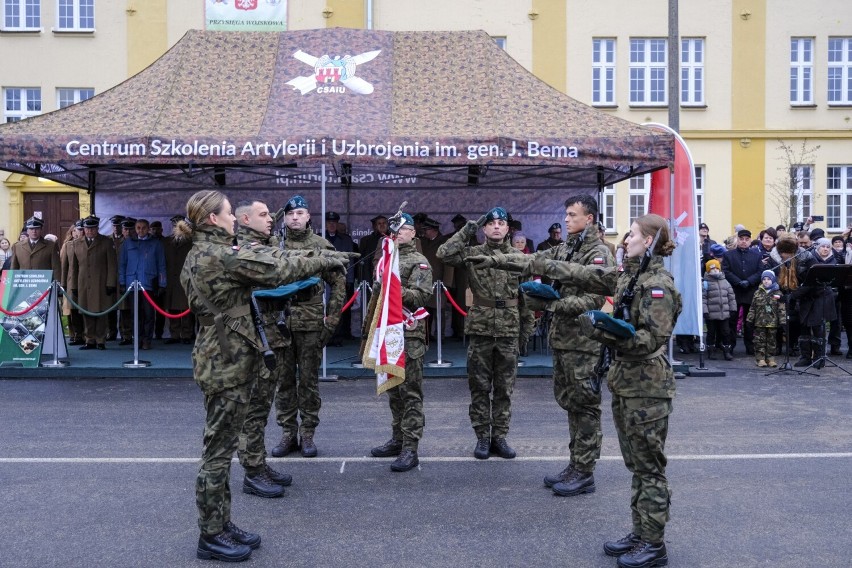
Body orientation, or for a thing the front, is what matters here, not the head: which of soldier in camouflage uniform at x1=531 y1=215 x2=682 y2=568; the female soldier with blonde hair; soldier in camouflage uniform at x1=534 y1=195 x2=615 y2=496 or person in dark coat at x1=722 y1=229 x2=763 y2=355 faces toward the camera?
the person in dark coat

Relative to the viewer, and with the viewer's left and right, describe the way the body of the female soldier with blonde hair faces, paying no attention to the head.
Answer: facing to the right of the viewer

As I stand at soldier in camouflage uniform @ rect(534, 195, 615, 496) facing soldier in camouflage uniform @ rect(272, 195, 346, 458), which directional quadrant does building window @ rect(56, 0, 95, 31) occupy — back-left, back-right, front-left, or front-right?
front-right

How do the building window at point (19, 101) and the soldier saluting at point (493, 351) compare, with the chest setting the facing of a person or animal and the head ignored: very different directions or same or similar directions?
same or similar directions

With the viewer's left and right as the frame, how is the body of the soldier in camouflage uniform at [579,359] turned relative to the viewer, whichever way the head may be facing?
facing to the left of the viewer

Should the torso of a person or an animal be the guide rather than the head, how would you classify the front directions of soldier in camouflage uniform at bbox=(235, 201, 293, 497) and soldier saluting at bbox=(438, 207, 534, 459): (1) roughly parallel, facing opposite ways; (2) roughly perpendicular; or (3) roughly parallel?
roughly perpendicular

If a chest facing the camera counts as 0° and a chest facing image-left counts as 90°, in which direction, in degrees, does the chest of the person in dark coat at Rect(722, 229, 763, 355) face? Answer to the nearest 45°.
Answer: approximately 0°

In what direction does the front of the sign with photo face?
toward the camera

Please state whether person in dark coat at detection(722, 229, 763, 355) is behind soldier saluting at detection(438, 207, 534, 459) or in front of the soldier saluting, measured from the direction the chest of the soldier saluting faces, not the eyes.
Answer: behind

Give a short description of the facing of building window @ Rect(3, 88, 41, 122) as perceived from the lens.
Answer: facing the viewer

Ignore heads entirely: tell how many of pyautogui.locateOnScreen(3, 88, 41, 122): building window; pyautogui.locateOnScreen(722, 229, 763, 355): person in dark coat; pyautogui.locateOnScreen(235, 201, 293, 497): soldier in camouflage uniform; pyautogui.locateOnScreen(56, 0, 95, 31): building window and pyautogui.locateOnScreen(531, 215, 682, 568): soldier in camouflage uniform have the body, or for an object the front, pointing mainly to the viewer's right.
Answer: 1

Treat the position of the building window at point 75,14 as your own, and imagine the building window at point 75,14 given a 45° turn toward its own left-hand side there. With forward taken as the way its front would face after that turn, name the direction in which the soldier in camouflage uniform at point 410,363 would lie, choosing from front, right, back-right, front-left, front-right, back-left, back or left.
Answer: front-right

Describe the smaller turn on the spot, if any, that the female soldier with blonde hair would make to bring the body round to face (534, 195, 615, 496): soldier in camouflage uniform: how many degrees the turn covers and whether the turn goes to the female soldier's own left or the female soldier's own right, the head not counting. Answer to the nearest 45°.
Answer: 0° — they already face them

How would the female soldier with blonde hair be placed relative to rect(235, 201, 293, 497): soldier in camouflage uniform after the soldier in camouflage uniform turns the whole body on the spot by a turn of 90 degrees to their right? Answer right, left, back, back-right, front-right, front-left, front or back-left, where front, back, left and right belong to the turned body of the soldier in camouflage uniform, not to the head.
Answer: front

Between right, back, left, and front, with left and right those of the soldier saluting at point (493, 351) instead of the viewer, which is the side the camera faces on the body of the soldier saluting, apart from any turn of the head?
front

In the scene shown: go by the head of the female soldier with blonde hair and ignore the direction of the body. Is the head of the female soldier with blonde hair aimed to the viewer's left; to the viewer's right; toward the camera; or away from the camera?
to the viewer's right

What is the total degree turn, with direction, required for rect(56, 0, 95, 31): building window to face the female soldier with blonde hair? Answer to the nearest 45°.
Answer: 0° — it already faces them
